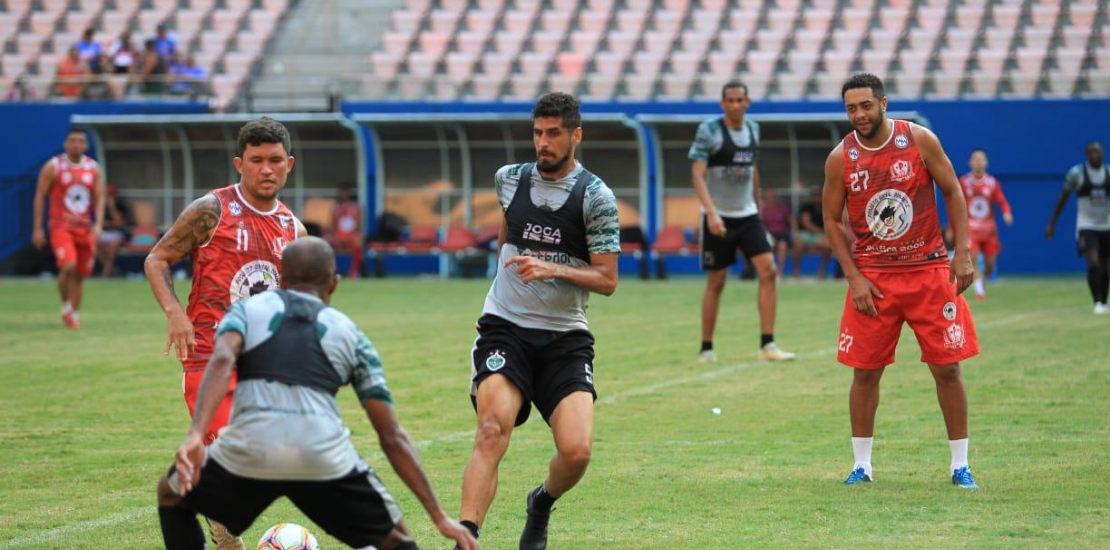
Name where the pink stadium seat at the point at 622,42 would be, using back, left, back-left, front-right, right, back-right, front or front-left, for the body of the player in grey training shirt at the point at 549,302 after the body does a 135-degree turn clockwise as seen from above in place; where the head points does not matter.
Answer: front-right

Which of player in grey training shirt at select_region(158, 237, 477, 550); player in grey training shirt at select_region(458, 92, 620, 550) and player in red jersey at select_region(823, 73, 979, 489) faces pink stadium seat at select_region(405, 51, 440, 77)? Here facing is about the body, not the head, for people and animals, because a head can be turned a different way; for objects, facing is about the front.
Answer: player in grey training shirt at select_region(158, 237, 477, 550)

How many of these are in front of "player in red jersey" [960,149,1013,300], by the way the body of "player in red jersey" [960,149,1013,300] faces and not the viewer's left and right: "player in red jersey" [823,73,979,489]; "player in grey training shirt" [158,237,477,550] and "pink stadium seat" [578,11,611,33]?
2

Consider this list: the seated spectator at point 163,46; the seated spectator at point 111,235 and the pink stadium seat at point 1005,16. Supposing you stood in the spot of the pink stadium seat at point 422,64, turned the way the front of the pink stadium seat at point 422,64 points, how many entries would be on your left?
1

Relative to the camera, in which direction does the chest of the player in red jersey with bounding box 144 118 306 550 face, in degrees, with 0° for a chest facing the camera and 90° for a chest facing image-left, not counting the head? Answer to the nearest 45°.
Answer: approximately 315°

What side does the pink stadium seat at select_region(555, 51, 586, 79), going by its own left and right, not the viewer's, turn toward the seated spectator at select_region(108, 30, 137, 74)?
right

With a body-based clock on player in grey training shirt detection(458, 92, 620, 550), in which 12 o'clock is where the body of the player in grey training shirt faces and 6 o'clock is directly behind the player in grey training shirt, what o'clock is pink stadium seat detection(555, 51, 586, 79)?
The pink stadium seat is roughly at 6 o'clock from the player in grey training shirt.

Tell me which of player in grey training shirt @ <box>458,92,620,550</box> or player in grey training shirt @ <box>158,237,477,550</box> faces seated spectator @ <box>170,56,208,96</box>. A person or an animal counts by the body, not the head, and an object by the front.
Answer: player in grey training shirt @ <box>158,237,477,550</box>

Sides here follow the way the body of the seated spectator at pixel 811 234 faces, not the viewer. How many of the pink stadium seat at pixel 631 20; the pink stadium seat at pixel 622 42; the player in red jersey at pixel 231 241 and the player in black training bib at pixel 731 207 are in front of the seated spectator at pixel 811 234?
2
